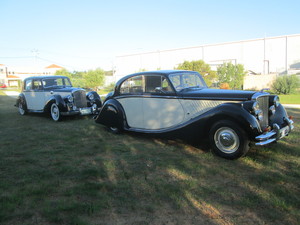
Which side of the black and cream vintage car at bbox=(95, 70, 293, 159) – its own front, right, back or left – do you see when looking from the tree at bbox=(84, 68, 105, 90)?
back

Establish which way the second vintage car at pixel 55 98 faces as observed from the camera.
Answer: facing the viewer and to the right of the viewer

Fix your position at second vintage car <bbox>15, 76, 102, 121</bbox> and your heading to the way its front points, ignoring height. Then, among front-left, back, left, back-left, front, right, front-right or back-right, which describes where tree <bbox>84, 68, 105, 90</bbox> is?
back-left

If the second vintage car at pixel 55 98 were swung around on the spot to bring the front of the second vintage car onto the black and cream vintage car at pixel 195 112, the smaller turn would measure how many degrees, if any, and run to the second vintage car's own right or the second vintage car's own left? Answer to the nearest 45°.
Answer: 0° — it already faces it

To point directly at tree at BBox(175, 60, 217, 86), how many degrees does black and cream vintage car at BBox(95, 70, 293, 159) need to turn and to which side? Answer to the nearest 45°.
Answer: approximately 135° to its left

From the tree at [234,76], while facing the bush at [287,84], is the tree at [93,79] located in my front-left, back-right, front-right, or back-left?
back-right

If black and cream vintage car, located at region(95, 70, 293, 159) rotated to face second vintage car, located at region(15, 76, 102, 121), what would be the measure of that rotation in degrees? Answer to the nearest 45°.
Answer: approximately 180°

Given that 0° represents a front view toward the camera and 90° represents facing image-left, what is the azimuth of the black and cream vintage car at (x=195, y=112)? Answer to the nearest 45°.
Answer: approximately 315°

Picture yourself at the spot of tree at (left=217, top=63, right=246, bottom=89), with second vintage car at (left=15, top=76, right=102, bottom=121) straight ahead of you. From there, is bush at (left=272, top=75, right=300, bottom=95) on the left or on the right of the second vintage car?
left

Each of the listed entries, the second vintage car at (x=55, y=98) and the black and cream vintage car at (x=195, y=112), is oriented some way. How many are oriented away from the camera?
0

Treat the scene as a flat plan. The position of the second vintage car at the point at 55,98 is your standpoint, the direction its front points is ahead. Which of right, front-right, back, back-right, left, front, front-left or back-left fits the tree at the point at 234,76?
left

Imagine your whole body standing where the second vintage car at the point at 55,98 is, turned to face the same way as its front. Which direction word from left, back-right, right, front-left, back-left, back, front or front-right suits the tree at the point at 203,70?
left

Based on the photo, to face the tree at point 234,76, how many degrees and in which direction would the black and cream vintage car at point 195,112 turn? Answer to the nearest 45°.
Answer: approximately 135° to its left

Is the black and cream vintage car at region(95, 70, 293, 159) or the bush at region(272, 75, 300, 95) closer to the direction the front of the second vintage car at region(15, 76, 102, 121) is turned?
the black and cream vintage car
